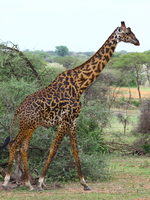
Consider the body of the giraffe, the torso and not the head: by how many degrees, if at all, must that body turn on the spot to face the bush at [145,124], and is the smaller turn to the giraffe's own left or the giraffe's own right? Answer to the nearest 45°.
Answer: approximately 90° to the giraffe's own left

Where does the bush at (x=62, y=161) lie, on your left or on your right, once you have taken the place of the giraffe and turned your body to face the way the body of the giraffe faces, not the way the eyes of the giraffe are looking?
on your left

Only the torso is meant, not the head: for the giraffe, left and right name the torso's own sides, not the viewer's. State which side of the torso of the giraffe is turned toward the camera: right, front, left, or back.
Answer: right
